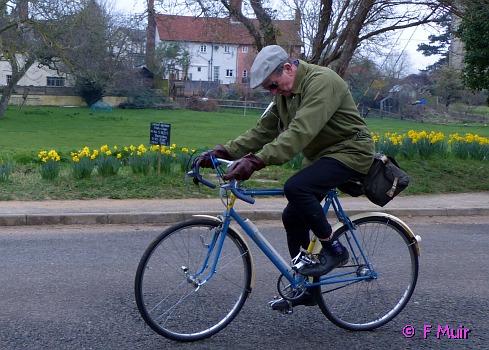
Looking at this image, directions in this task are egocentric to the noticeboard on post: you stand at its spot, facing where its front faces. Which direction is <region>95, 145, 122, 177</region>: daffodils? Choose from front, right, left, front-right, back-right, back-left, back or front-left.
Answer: right

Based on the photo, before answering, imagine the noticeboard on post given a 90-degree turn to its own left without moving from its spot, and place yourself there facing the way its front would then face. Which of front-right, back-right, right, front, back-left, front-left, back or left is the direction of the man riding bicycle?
right

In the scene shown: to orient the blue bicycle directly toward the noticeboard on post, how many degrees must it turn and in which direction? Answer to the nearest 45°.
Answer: approximately 90° to its right

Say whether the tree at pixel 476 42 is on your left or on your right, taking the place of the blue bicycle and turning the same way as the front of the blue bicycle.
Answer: on your right

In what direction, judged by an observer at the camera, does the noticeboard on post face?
facing the viewer

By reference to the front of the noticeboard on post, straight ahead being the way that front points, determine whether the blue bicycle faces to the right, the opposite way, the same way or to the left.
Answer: to the right

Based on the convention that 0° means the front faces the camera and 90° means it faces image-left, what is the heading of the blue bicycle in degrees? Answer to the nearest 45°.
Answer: approximately 90°

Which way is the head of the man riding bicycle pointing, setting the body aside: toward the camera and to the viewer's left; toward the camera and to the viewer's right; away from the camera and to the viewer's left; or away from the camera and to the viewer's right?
toward the camera and to the viewer's left

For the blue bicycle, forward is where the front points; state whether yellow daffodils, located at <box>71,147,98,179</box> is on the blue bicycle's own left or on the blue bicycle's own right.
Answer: on the blue bicycle's own right

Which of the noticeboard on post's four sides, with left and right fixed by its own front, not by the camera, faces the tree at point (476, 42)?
left

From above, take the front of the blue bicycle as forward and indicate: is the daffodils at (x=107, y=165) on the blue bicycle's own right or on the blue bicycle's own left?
on the blue bicycle's own right

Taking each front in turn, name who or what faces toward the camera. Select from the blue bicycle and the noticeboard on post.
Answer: the noticeboard on post
